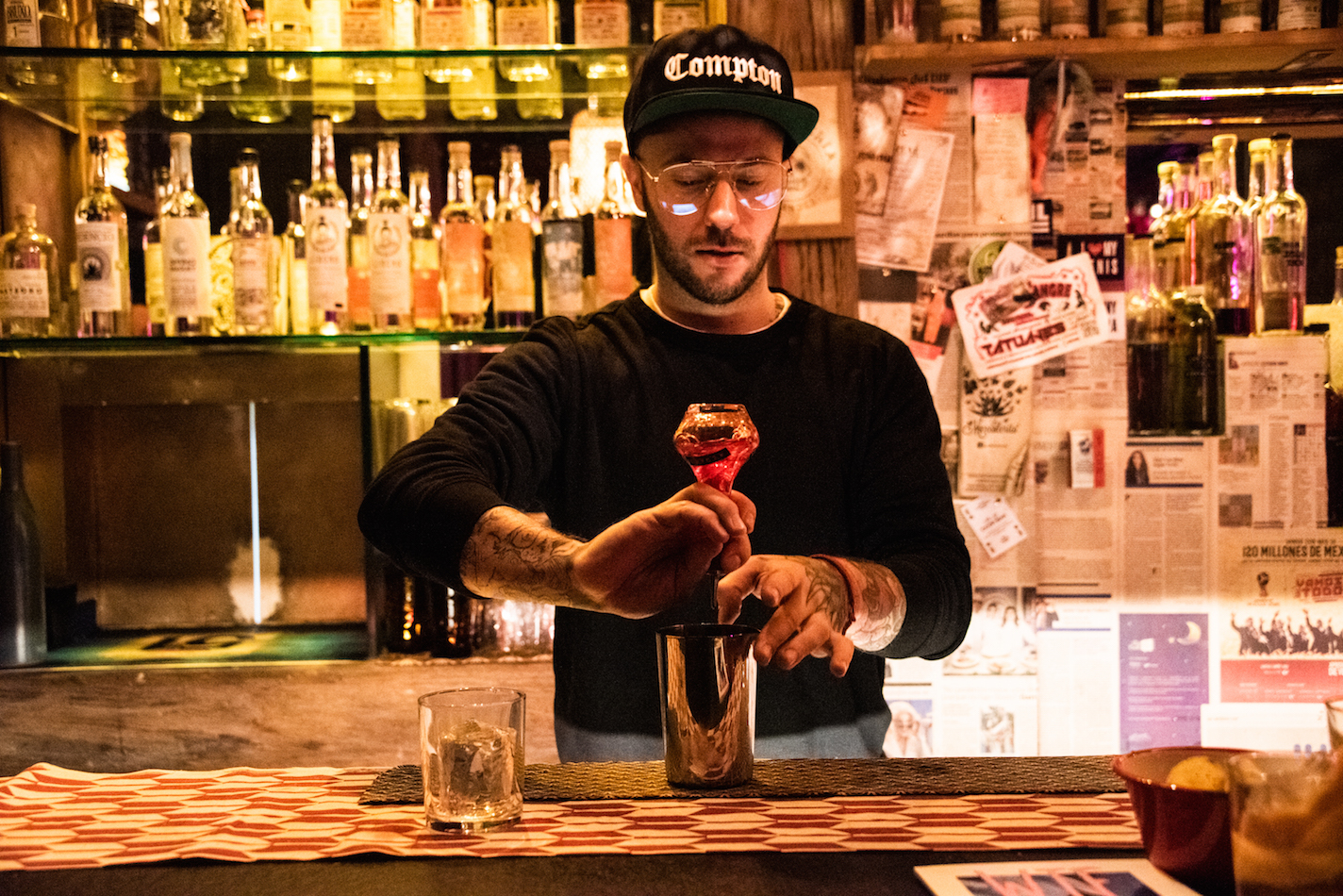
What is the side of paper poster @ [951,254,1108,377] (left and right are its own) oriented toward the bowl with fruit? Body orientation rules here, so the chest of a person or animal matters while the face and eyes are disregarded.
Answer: front

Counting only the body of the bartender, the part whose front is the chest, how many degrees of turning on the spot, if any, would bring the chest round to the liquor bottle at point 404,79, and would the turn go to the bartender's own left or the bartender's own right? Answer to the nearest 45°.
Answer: approximately 135° to the bartender's own right

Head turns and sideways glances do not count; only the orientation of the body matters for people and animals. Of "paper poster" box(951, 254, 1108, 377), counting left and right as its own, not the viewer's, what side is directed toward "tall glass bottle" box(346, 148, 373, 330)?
right

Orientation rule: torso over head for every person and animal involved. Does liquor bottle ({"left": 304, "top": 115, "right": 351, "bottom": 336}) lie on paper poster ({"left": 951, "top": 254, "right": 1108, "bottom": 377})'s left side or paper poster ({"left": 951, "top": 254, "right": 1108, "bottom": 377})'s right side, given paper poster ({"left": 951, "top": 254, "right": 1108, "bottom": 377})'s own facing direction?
on its right

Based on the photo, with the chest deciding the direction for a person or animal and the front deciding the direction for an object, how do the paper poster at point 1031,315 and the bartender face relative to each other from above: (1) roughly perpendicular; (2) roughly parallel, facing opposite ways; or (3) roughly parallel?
roughly parallel

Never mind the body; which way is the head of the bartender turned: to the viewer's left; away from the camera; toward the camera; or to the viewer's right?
toward the camera

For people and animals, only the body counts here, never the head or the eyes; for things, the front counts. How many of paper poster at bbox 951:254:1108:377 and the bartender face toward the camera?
2

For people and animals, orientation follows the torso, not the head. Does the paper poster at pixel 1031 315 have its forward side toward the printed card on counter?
yes

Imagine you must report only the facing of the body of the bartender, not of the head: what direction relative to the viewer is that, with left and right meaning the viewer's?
facing the viewer

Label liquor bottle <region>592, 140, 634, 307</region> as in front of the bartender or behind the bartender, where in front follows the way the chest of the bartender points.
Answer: behind

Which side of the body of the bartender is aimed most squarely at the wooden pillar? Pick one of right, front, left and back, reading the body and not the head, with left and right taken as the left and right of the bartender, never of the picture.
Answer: back
